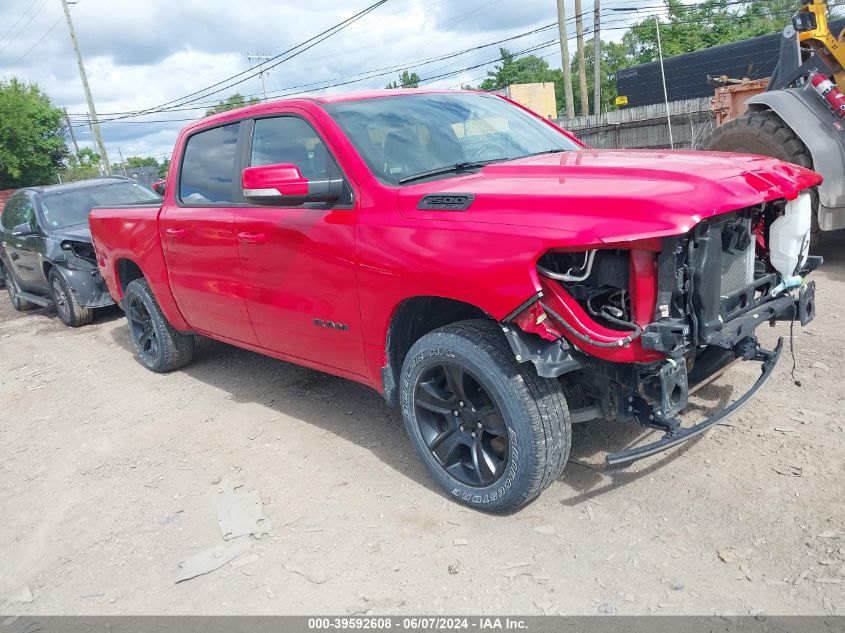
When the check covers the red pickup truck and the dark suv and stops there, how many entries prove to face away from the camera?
0

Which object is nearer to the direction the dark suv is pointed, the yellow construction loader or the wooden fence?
the yellow construction loader

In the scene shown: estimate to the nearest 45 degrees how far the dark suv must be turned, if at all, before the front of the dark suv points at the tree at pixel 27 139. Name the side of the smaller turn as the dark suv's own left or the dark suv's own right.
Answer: approximately 135° to the dark suv's own left

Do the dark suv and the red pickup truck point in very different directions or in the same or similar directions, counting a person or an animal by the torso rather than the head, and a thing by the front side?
same or similar directions

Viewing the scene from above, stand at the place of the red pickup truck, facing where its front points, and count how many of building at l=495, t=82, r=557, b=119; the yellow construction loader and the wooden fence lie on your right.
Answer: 0

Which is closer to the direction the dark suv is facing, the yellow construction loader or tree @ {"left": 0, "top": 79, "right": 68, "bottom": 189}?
the yellow construction loader

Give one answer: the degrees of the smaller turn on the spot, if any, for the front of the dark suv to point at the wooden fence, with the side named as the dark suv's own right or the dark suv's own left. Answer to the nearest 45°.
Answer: approximately 45° to the dark suv's own left

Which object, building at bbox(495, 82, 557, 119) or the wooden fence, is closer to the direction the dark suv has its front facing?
the wooden fence

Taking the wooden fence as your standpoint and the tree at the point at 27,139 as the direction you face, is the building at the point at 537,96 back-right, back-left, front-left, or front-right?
front-right

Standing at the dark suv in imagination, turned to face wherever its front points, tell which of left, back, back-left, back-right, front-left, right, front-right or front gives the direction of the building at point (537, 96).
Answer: left

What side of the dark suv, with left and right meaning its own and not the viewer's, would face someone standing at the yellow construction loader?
front

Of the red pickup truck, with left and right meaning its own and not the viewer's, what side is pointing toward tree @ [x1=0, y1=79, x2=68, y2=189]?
back

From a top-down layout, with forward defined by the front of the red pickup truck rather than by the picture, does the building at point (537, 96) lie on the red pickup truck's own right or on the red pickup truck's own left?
on the red pickup truck's own left

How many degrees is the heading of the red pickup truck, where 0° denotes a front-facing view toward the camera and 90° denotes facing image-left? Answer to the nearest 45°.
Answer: approximately 315°

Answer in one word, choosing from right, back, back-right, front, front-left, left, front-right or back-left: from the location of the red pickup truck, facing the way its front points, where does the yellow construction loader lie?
left

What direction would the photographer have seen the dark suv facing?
facing the viewer and to the right of the viewer

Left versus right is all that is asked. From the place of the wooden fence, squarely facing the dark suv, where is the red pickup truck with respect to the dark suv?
left

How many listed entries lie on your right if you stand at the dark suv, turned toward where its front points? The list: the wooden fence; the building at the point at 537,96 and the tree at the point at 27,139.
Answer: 0
